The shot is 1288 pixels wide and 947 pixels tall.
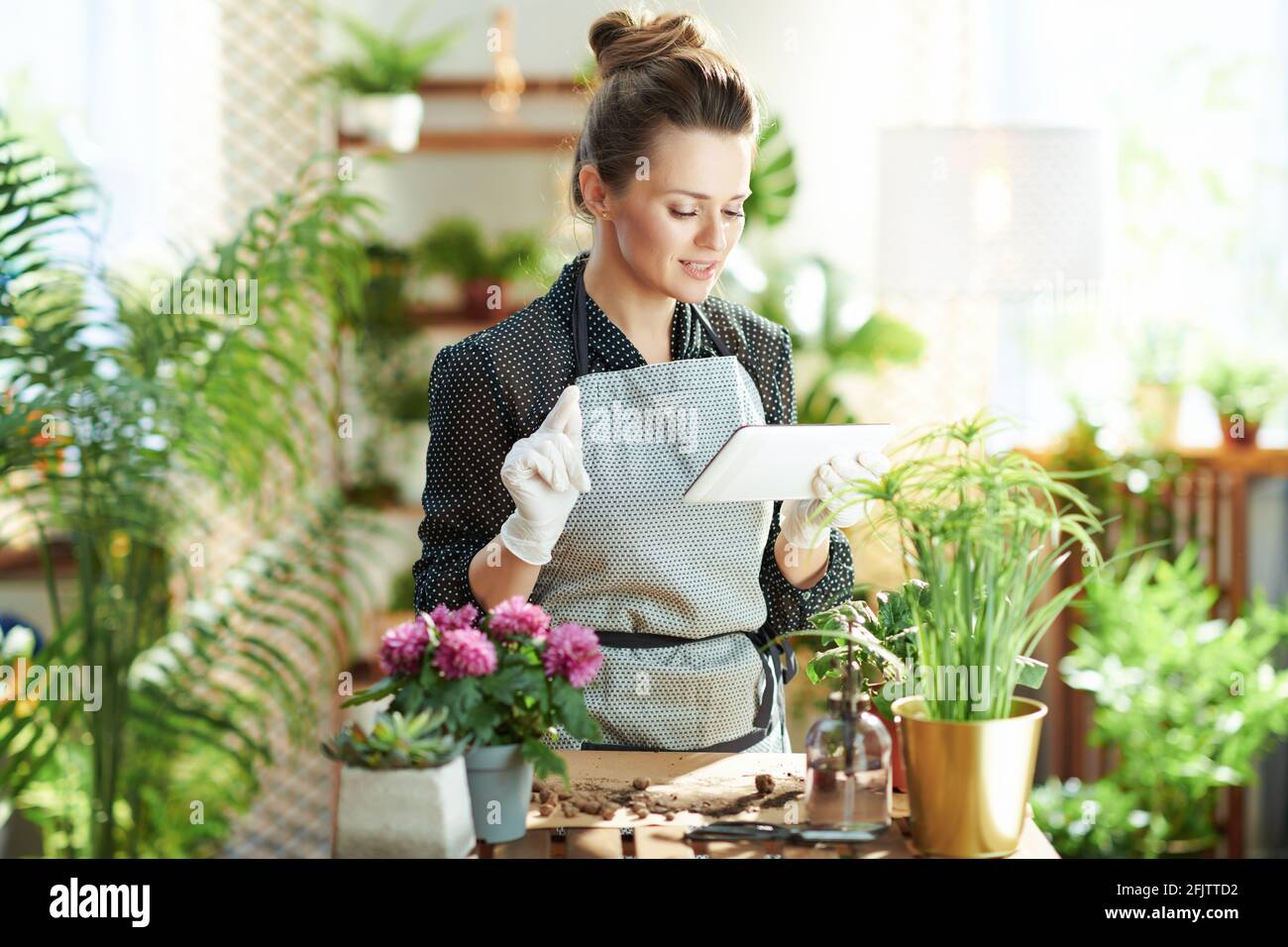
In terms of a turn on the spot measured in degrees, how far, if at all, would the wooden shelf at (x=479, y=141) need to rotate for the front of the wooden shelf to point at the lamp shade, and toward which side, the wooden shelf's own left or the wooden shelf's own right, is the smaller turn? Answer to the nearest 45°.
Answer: approximately 45° to the wooden shelf's own left

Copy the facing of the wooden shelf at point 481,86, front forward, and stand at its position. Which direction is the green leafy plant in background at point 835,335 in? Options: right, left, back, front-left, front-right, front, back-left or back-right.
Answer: front-left

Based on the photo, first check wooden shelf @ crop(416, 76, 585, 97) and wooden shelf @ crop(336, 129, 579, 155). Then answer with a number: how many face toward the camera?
2

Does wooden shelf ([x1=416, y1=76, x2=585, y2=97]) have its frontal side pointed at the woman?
yes

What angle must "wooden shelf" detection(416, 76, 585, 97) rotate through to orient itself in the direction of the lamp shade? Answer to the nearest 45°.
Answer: approximately 45° to its left

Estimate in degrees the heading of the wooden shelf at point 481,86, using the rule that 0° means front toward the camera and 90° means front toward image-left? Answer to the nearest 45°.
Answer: approximately 0°

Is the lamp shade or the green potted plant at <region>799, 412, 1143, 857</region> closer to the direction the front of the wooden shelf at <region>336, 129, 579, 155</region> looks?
the green potted plant

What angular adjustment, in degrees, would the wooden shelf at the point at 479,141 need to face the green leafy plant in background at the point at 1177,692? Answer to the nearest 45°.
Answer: approximately 45° to its left

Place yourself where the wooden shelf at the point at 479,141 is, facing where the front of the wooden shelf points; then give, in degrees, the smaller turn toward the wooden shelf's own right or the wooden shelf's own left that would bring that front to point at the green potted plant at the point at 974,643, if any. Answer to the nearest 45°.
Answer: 0° — it already faces it
